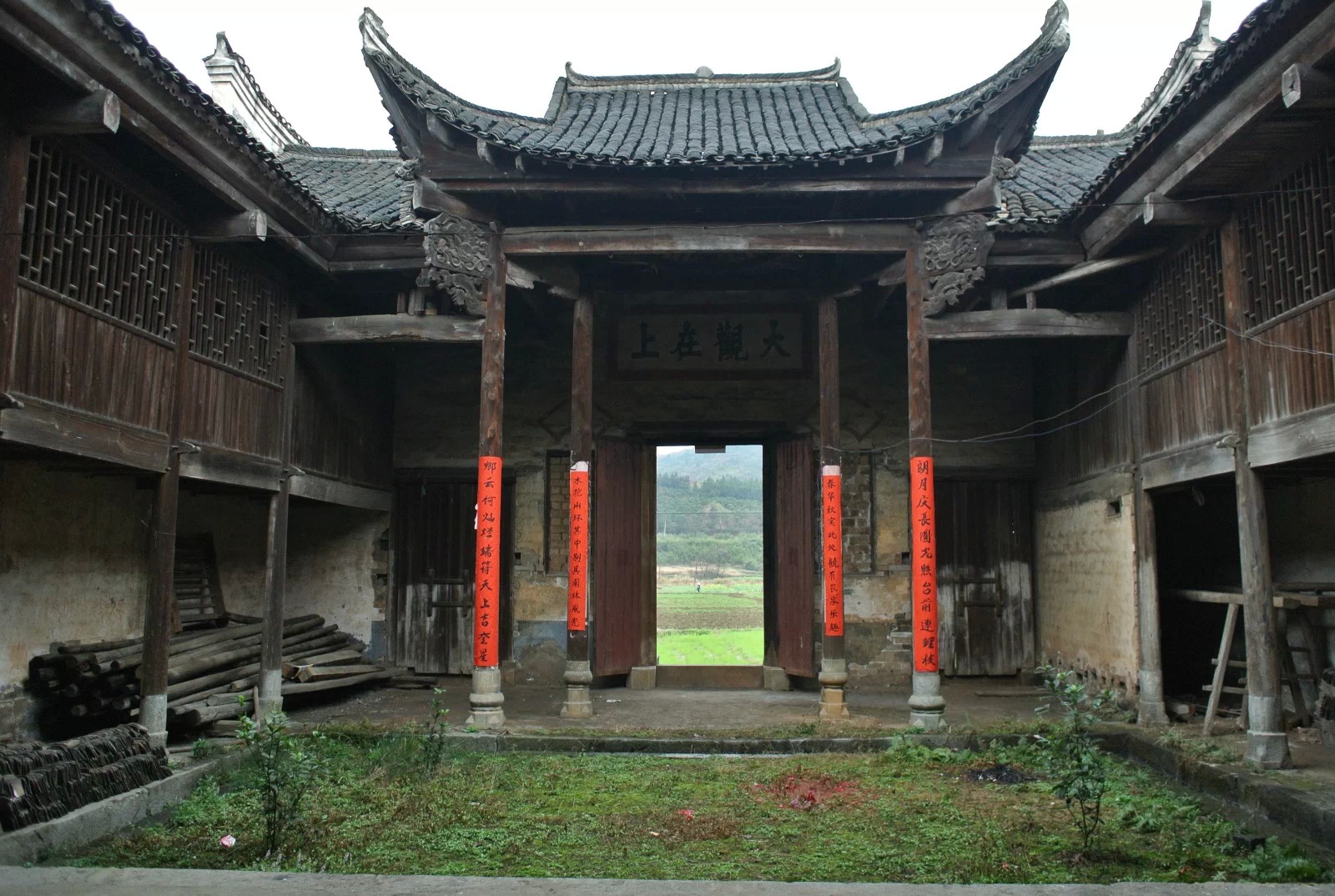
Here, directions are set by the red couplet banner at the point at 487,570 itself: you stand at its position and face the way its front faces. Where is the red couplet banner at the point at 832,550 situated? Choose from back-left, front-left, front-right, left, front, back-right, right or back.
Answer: left

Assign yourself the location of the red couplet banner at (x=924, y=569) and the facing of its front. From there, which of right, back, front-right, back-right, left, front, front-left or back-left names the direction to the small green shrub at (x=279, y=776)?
front-right

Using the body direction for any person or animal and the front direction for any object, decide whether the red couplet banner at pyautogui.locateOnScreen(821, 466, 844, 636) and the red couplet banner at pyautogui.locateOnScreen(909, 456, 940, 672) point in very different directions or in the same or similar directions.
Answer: same or similar directions

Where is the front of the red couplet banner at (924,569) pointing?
toward the camera

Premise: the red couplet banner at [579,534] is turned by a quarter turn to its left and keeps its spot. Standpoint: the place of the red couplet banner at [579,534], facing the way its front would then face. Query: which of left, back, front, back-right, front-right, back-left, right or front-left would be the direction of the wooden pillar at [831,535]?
front

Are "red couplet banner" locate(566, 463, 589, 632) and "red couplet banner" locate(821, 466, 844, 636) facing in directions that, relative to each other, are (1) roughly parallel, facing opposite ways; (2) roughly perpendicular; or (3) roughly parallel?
roughly parallel

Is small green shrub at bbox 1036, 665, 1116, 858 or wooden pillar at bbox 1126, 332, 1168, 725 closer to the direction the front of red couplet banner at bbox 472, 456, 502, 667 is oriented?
the small green shrub

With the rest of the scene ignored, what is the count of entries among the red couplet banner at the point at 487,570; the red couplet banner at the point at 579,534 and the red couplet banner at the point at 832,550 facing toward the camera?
3

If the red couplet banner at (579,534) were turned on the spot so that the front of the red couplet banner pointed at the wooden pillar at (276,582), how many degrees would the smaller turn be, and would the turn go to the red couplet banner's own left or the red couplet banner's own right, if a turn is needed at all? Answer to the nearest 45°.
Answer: approximately 90° to the red couplet banner's own right

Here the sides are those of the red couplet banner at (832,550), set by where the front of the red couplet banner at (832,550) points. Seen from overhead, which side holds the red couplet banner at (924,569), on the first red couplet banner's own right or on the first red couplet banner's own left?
on the first red couplet banner's own left

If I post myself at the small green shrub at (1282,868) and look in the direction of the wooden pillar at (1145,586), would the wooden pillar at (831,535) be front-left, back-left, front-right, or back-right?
front-left

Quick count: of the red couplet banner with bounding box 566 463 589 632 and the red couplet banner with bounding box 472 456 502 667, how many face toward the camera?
2

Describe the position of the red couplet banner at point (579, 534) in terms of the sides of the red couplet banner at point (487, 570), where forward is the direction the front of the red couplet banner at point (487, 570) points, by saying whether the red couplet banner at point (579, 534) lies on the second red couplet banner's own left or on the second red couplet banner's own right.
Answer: on the second red couplet banner's own left

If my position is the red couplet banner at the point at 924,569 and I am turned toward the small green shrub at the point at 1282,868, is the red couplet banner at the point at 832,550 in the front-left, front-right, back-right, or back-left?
back-right

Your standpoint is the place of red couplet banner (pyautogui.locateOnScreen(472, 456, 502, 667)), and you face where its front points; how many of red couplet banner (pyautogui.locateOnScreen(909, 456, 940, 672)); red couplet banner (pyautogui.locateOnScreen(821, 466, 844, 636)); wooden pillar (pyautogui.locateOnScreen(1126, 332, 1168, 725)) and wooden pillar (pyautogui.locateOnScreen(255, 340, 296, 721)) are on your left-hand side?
3

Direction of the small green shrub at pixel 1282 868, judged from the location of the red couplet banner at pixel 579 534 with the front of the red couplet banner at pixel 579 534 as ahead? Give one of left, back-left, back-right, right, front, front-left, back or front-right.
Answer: front-left

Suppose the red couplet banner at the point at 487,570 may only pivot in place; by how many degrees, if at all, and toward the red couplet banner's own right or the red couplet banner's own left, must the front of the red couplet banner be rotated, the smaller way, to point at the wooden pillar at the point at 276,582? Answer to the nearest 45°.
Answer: approximately 135° to the red couplet banner's own right
